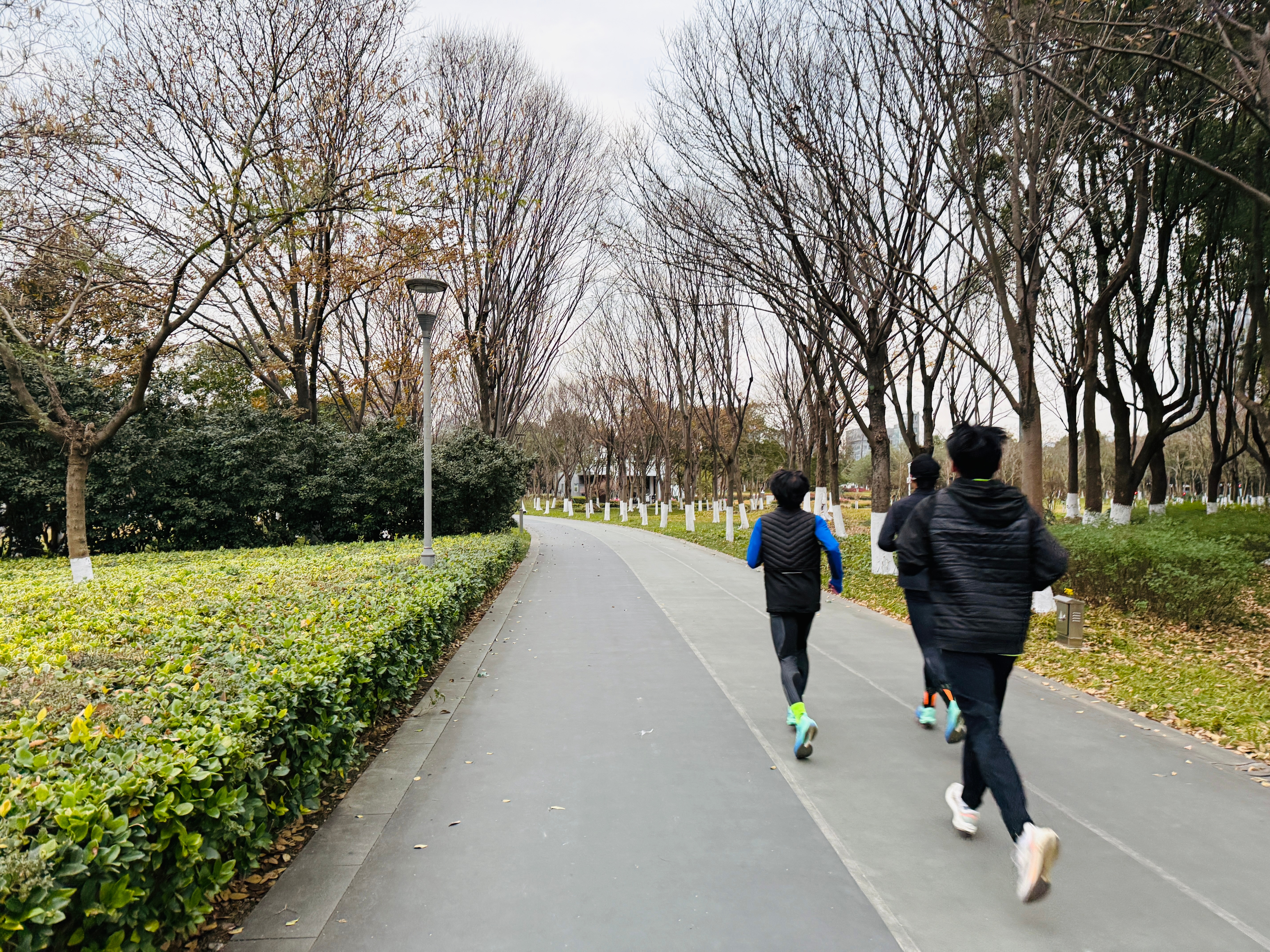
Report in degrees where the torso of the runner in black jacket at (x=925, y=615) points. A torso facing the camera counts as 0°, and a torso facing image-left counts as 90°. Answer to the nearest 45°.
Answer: approximately 135°

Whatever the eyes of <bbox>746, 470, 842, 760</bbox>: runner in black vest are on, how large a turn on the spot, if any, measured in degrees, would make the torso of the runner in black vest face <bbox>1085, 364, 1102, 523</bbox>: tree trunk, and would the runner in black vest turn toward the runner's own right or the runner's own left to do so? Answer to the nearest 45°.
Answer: approximately 45° to the runner's own right

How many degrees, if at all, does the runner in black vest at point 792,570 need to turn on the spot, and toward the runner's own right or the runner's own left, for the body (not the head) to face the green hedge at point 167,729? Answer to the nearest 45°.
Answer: approximately 135° to the runner's own left

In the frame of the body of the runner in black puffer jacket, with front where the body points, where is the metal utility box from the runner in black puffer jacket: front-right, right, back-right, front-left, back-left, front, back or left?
front-right

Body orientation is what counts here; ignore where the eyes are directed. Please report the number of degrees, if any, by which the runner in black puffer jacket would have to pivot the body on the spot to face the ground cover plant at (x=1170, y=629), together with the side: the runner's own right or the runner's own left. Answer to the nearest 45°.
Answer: approximately 45° to the runner's own right

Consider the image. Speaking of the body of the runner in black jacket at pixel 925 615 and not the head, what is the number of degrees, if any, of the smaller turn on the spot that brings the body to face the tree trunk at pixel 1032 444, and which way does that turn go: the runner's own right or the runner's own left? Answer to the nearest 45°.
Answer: approximately 45° to the runner's own right

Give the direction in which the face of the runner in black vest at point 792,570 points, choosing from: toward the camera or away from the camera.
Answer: away from the camera

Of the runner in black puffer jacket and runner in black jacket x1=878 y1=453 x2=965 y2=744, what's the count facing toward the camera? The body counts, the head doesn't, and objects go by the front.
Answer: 0

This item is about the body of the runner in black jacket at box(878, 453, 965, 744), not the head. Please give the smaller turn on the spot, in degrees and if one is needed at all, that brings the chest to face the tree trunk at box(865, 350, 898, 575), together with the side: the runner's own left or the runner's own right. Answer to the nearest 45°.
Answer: approximately 45° to the runner's own right

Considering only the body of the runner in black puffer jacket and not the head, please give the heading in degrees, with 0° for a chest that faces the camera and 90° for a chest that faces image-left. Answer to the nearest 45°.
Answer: approximately 135°

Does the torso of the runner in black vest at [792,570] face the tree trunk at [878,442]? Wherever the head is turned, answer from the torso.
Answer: yes

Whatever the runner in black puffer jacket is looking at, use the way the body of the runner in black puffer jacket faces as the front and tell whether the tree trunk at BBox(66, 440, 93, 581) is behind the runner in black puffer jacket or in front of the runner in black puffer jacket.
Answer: in front

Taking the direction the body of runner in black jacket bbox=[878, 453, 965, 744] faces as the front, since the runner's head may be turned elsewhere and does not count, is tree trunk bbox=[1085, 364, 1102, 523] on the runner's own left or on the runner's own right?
on the runner's own right

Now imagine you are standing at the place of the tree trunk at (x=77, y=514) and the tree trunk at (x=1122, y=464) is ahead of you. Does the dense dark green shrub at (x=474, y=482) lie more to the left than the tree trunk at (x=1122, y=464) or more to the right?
left

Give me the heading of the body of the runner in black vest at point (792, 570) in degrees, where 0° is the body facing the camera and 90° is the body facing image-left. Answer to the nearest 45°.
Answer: approximately 180°

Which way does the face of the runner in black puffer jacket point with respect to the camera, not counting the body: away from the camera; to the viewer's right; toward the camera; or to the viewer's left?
away from the camera
